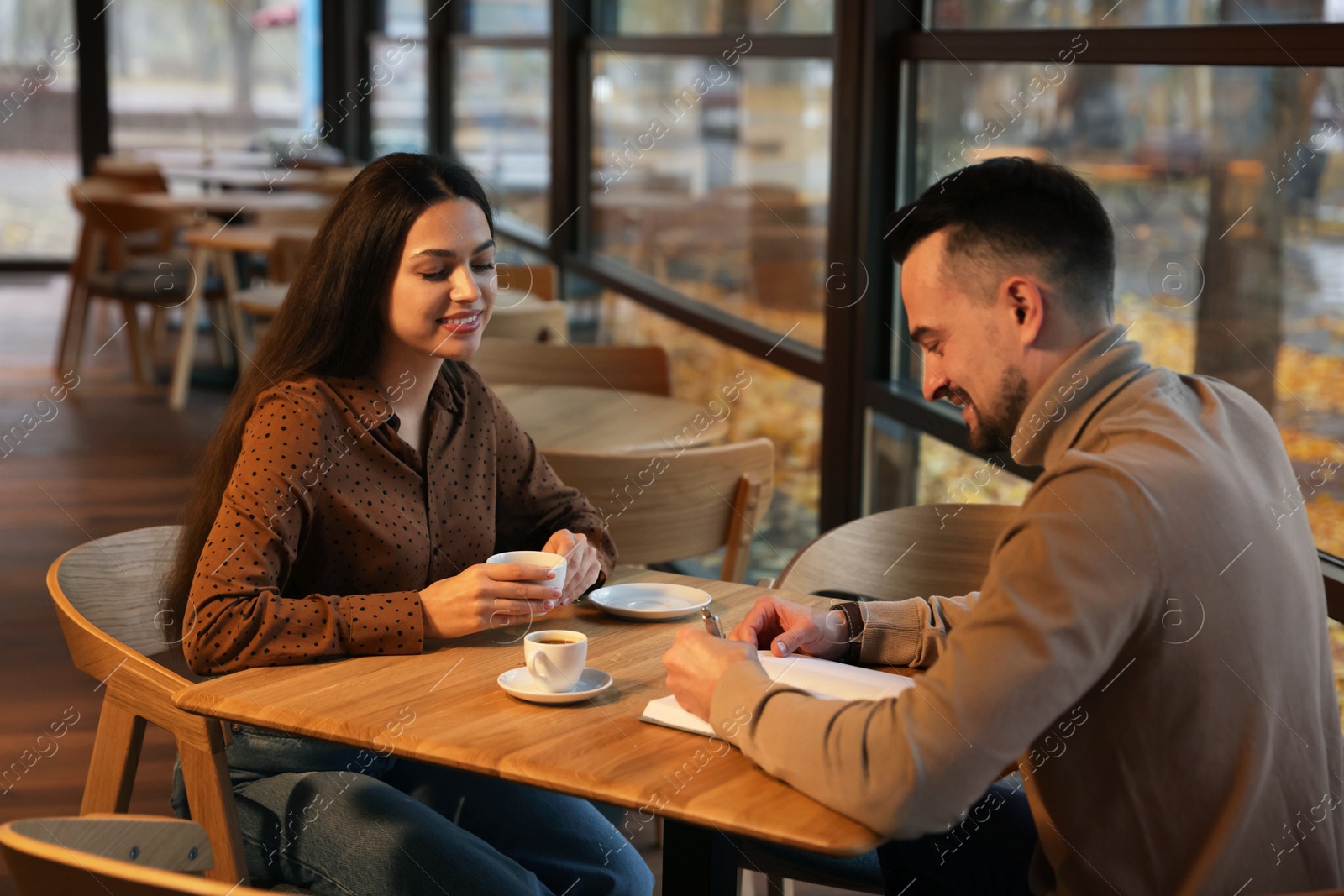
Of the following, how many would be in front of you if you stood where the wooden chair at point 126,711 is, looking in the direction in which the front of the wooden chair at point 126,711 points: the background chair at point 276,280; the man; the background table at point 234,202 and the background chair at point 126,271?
1

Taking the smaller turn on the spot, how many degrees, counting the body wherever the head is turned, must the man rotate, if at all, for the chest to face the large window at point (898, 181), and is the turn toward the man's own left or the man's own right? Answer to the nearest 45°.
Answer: approximately 45° to the man's own right

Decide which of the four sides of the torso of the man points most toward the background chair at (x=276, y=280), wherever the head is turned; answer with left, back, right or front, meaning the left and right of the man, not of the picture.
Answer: front

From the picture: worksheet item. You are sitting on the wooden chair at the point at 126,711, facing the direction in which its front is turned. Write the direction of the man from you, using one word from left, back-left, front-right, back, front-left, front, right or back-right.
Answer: front

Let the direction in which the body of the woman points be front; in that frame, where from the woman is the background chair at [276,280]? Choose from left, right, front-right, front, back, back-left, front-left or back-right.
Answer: back-left

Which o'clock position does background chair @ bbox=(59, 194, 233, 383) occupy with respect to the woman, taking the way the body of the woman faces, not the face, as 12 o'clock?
The background chair is roughly at 7 o'clock from the woman.

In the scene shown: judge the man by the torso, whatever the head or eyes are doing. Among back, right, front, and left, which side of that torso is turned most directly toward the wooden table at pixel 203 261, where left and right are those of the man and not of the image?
front

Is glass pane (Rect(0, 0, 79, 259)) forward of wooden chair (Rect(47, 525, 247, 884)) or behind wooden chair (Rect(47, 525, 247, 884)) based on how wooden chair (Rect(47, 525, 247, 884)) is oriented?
behind

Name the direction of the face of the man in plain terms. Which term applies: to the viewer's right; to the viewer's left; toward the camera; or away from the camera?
to the viewer's left

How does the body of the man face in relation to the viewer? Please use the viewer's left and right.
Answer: facing away from the viewer and to the left of the viewer

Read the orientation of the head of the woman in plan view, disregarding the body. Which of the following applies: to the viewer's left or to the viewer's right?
to the viewer's right

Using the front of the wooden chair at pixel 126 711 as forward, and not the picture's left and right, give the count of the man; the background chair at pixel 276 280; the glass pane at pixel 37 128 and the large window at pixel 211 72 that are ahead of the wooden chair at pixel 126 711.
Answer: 1
